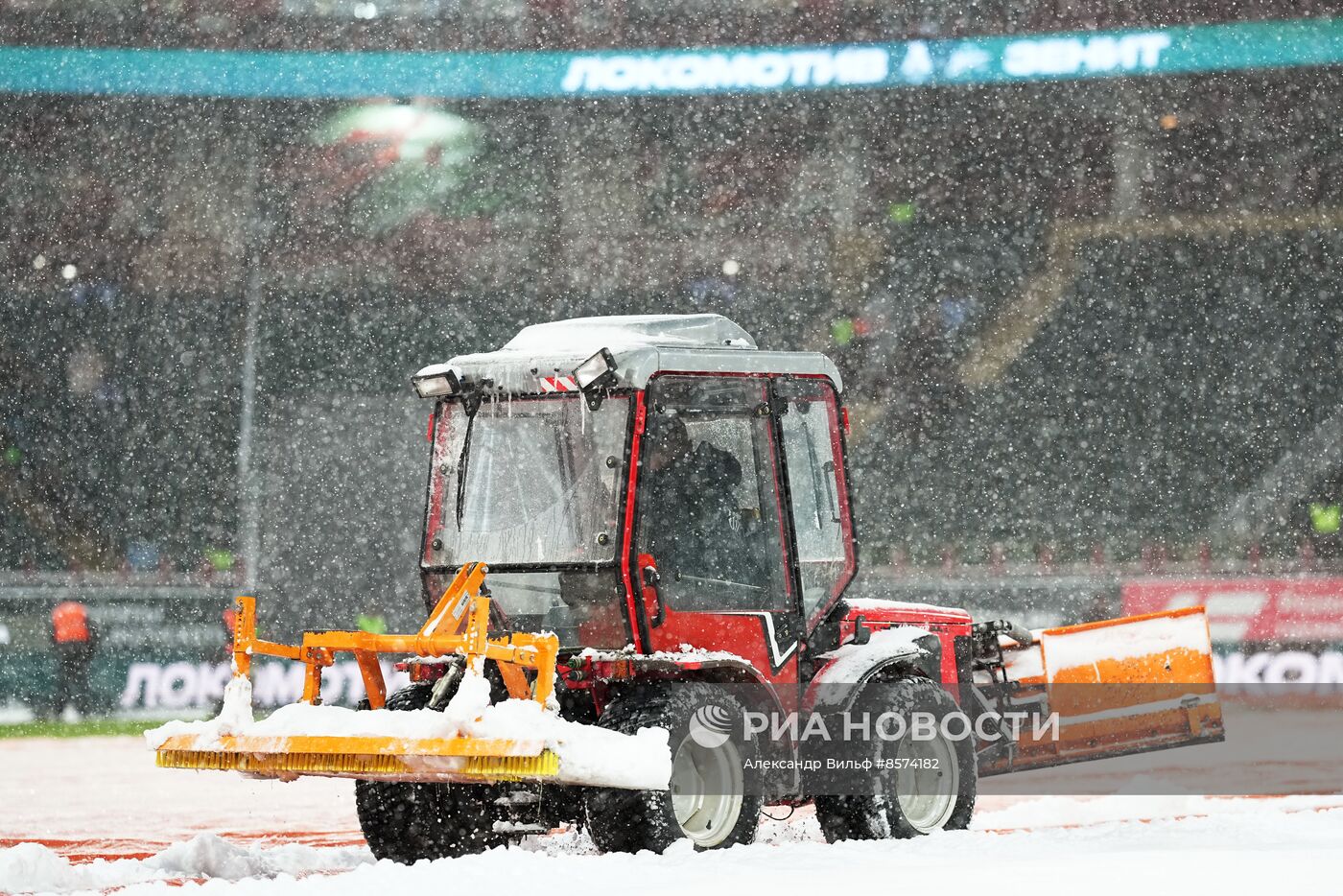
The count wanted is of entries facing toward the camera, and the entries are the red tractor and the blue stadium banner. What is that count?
1

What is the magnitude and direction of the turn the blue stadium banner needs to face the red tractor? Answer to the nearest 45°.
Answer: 0° — it already faces it
